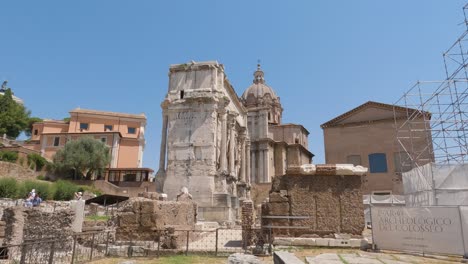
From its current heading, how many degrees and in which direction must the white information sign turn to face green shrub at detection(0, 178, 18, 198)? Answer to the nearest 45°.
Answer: approximately 90° to its right

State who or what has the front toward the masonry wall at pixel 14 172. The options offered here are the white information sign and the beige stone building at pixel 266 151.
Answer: the beige stone building

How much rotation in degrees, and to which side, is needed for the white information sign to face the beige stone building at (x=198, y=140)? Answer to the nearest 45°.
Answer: approximately 135° to its right

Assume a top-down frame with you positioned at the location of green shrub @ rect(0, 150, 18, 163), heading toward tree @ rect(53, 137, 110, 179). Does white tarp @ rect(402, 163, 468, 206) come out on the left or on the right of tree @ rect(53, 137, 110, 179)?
right

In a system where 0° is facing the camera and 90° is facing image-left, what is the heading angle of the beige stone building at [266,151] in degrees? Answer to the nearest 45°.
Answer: approximately 45°

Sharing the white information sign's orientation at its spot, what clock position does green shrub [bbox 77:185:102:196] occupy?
The green shrub is roughly at 4 o'clock from the white information sign.
